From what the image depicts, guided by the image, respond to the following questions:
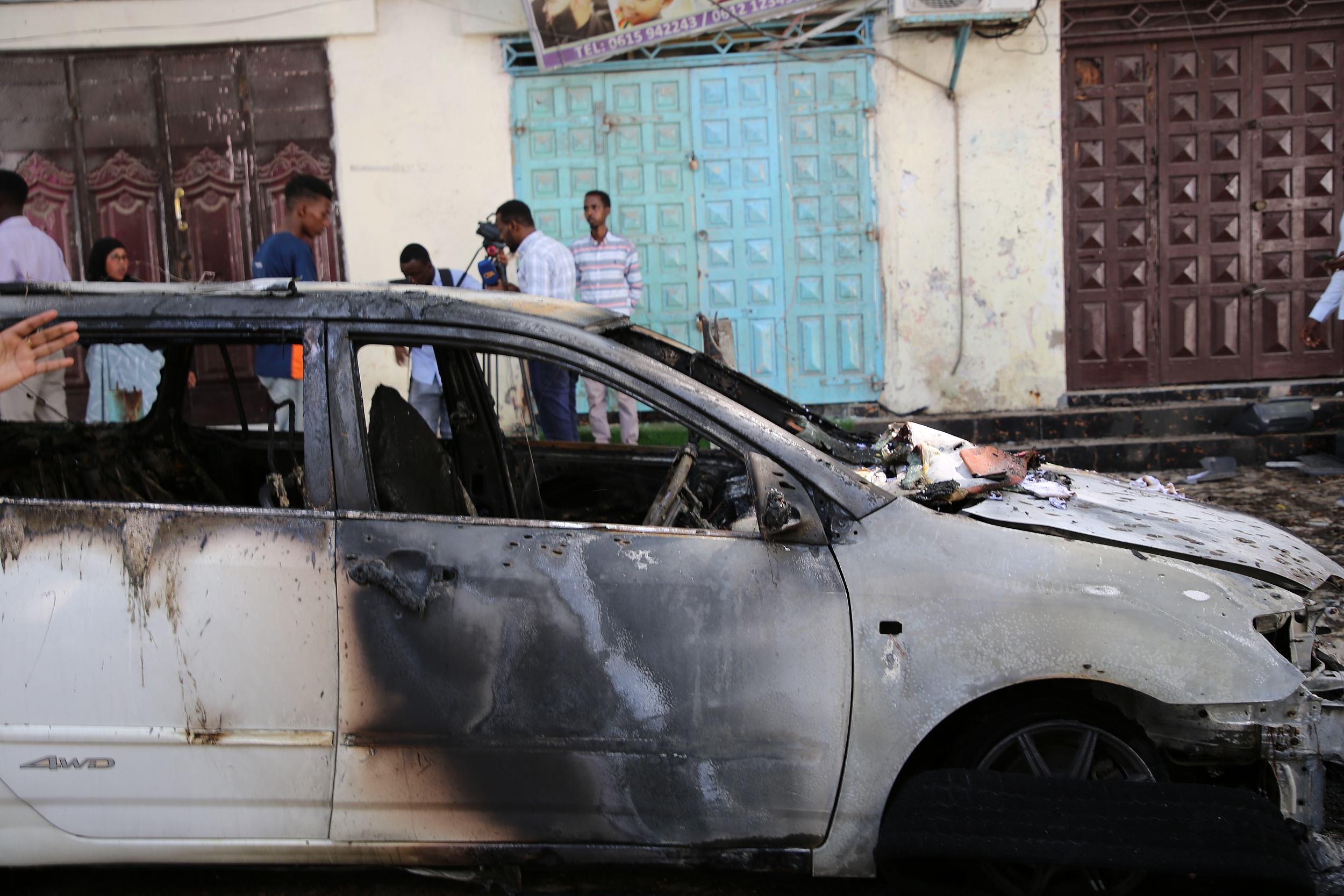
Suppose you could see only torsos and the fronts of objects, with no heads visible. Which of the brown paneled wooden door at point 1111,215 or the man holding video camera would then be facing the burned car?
the brown paneled wooden door

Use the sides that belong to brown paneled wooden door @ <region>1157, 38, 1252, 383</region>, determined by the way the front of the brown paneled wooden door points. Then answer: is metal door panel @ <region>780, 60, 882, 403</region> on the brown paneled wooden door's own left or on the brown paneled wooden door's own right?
on the brown paneled wooden door's own right

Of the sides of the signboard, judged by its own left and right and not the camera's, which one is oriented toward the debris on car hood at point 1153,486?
front

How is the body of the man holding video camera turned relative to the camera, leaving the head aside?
to the viewer's left

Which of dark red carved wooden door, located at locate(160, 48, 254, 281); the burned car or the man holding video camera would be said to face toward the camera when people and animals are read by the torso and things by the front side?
the dark red carved wooden door

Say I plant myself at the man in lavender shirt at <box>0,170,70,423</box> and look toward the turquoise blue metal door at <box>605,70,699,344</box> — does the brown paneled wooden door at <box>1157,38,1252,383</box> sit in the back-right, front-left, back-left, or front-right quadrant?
front-right

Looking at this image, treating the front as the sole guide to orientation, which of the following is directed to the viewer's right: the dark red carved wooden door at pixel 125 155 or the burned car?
the burned car

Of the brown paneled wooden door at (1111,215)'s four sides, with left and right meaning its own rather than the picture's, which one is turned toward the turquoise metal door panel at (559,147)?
right

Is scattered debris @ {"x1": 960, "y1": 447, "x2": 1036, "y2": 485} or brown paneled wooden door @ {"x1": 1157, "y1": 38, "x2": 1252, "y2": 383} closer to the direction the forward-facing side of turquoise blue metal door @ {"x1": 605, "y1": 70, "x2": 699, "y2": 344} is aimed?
the scattered debris

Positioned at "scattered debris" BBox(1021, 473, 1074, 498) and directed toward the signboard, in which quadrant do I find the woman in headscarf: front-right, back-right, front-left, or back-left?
front-left

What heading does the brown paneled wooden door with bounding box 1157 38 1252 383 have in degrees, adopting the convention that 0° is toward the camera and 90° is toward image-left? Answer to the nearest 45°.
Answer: approximately 0°

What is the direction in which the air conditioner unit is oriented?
toward the camera

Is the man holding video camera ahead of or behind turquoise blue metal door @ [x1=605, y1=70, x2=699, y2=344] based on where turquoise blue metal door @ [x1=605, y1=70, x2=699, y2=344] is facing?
ahead

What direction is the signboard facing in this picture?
toward the camera

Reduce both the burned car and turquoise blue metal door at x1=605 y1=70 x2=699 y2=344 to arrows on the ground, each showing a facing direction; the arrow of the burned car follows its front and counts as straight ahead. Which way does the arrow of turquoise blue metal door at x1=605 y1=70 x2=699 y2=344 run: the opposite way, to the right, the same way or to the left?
to the right

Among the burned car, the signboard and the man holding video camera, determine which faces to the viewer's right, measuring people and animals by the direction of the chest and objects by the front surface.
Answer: the burned car

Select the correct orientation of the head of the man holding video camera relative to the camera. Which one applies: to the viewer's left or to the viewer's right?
to the viewer's left
